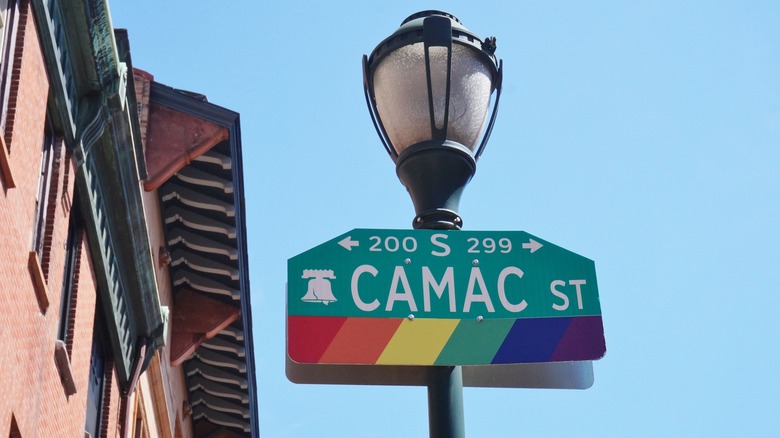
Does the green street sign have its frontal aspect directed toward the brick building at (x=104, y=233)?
no

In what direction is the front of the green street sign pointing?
toward the camera
